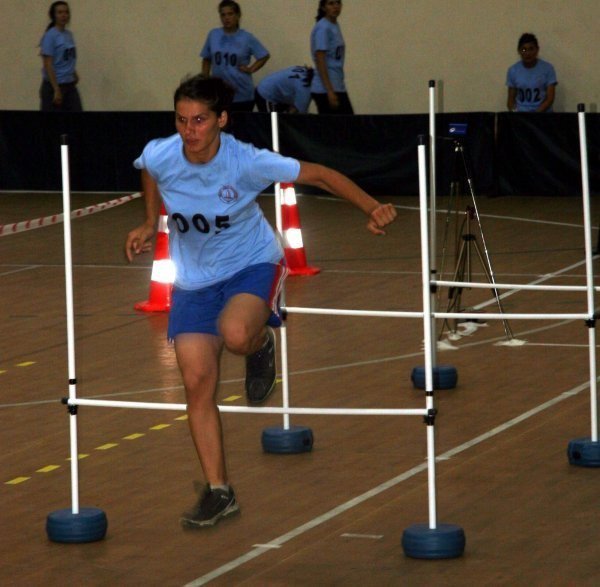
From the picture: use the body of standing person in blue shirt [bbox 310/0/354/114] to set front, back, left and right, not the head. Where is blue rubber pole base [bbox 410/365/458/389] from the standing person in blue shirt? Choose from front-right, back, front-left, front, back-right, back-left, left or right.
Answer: front-right

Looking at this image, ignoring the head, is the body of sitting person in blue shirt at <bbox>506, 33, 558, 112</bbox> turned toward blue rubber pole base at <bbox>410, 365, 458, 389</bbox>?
yes

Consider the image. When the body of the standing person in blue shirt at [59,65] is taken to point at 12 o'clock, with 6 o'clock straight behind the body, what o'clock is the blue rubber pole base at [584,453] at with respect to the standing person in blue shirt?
The blue rubber pole base is roughly at 1 o'clock from the standing person in blue shirt.

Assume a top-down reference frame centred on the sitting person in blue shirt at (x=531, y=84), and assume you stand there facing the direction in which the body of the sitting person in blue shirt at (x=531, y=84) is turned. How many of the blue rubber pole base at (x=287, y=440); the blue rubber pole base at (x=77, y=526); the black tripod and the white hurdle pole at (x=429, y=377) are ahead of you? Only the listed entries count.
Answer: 4

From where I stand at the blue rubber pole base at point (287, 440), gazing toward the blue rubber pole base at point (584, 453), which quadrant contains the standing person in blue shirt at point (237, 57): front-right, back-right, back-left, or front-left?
back-left

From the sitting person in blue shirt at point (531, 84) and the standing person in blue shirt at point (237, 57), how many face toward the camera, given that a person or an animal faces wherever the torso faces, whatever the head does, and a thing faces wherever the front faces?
2

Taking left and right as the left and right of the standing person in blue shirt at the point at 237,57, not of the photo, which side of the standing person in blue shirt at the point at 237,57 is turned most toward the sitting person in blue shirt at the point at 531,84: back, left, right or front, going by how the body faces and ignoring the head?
left

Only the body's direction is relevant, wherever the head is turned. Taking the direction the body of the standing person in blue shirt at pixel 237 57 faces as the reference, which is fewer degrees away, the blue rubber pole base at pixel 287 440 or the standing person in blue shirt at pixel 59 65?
the blue rubber pole base
